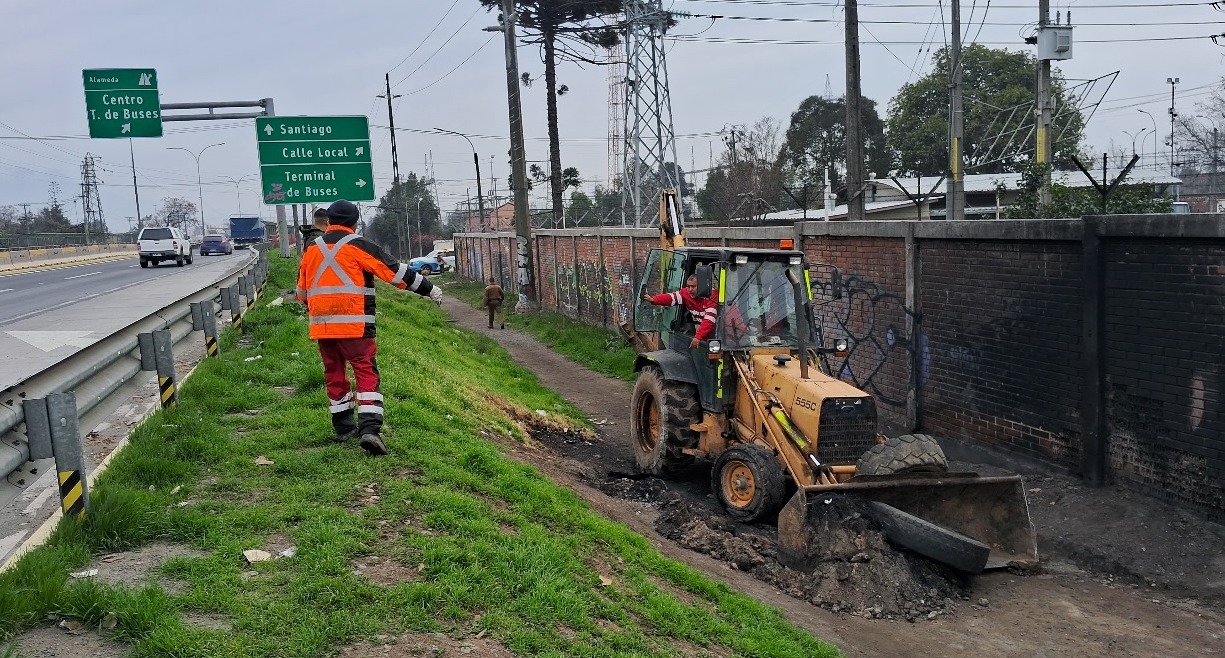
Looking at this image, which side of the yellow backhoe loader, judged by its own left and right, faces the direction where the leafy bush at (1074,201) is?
left

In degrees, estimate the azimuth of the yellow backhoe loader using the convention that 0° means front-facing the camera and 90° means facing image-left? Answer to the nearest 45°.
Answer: approximately 315°

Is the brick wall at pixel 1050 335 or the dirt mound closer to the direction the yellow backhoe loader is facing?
the dirt mound

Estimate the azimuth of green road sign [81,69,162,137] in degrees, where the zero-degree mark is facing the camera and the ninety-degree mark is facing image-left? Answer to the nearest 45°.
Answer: approximately 0°

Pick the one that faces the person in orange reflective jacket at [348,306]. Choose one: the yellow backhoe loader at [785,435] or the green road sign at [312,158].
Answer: the green road sign

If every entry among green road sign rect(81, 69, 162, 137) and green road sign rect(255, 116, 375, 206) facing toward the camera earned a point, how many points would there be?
2

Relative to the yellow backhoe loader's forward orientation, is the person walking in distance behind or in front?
behind

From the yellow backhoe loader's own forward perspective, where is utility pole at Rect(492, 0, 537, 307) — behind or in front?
behind
